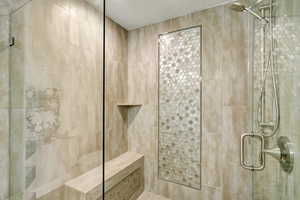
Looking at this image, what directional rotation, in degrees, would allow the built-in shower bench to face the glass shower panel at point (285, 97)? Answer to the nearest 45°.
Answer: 0° — it already faces it

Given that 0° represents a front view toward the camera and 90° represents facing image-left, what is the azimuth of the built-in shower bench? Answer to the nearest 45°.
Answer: approximately 315°
